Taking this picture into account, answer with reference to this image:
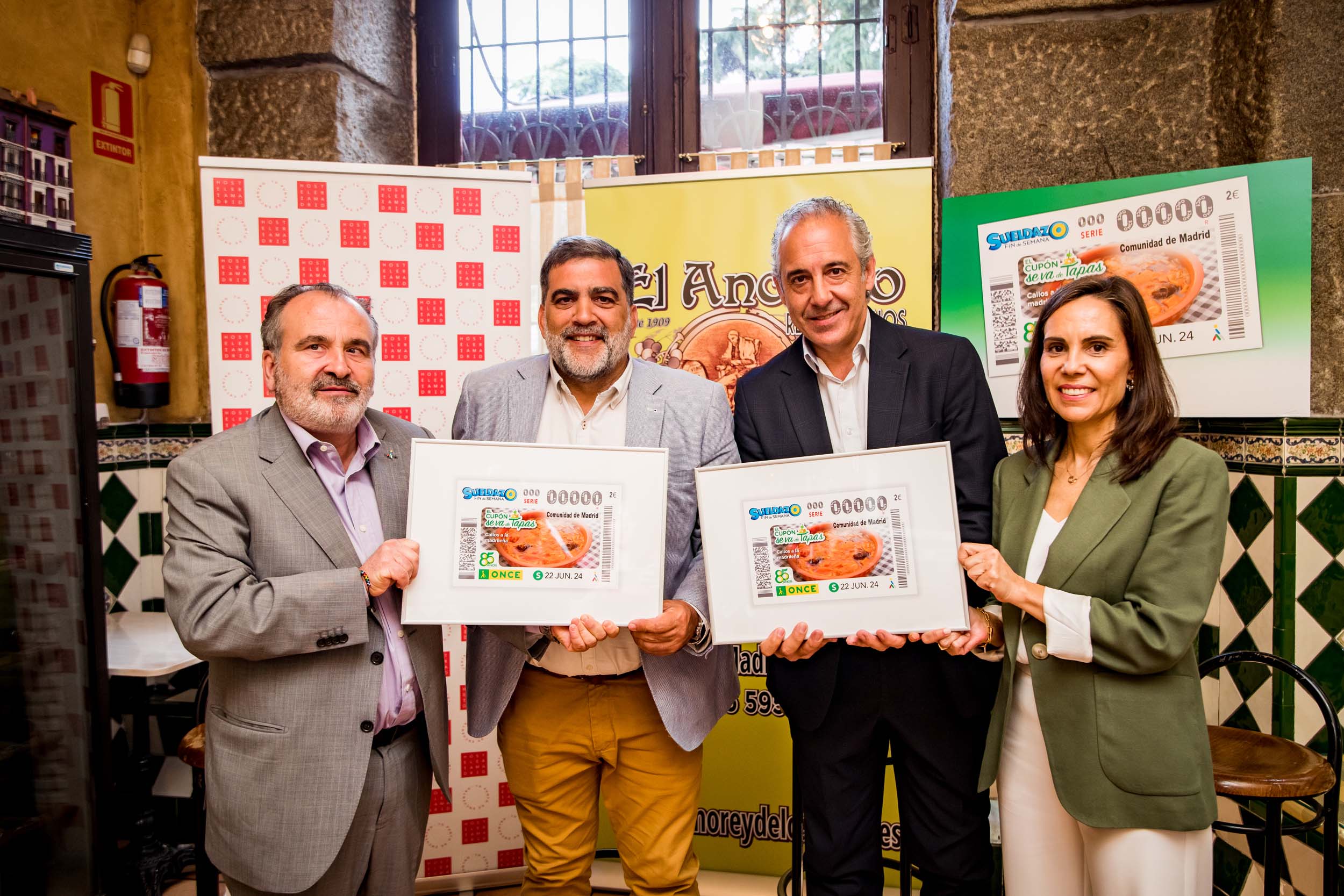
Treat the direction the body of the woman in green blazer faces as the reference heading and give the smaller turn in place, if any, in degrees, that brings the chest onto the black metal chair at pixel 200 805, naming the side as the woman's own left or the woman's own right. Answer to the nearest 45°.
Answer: approximately 45° to the woman's own right

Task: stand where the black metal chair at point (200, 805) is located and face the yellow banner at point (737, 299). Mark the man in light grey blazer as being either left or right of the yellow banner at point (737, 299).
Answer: right

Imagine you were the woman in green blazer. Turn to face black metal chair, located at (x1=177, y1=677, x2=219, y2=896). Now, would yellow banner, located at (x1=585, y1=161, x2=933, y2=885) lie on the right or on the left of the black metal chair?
right

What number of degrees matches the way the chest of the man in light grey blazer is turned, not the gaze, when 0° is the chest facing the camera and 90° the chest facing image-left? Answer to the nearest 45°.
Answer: approximately 0°

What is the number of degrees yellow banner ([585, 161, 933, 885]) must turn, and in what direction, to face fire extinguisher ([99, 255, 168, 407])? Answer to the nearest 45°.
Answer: approximately 90° to its right

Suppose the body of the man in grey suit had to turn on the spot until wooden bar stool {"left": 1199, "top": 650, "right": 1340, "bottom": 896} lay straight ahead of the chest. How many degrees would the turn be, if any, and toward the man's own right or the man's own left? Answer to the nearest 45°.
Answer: approximately 45° to the man's own left

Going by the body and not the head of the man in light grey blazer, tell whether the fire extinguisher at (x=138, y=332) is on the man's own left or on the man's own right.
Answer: on the man's own right
